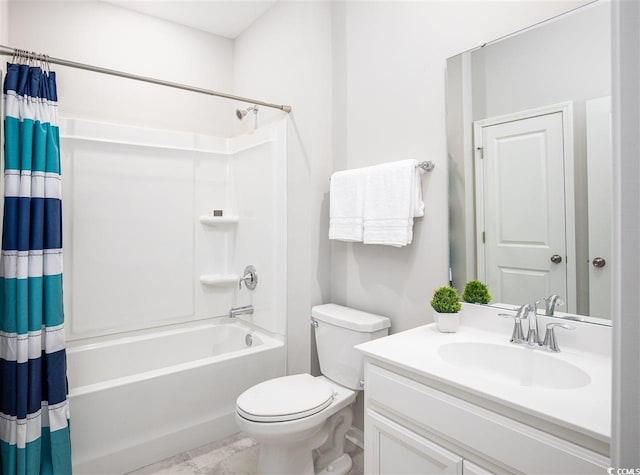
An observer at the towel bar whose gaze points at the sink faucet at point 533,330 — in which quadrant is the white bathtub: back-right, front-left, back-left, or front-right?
back-right

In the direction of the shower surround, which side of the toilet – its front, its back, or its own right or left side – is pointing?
right

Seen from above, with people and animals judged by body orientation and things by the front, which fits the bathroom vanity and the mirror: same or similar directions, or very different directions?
same or similar directions

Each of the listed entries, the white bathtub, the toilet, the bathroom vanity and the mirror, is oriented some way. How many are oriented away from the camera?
0

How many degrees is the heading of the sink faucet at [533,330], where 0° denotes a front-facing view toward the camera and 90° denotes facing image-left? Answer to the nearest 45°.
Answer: approximately 45°

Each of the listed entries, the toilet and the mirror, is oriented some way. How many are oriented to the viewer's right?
0

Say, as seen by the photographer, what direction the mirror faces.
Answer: facing the viewer and to the left of the viewer

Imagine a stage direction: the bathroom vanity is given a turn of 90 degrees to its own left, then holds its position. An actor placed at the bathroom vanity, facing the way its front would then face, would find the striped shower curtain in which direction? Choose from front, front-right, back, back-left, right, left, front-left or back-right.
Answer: back-right

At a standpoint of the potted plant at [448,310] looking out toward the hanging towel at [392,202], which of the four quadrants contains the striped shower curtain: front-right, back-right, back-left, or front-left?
front-left
